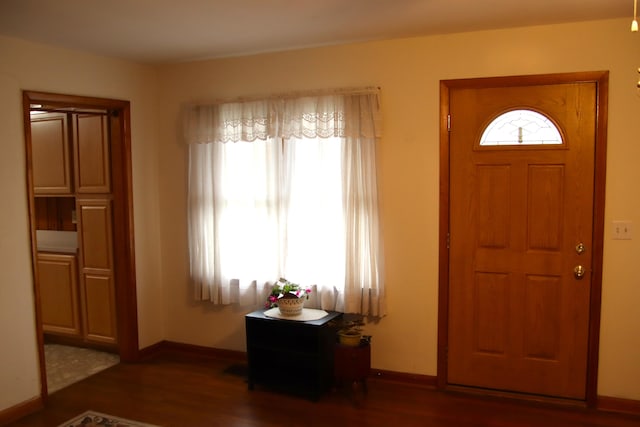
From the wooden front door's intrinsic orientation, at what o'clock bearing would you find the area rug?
The area rug is roughly at 2 o'clock from the wooden front door.

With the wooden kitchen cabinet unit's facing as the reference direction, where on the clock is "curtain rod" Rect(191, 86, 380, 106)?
The curtain rod is roughly at 9 o'clock from the wooden kitchen cabinet unit.

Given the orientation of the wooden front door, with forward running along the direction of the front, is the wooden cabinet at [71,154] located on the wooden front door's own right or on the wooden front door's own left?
on the wooden front door's own right

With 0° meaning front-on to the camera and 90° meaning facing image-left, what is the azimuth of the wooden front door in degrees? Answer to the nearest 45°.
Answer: approximately 0°

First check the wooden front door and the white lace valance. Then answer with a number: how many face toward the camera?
2

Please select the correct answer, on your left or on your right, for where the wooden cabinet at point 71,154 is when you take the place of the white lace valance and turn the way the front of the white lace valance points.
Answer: on your right

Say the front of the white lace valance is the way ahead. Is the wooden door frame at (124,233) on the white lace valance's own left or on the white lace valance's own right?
on the white lace valance's own right

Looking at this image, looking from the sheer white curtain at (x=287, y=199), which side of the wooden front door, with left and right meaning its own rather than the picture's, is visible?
right

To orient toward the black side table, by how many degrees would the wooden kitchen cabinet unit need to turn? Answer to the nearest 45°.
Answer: approximately 90° to its left

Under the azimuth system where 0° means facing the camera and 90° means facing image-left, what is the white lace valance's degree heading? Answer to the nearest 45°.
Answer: approximately 0°
